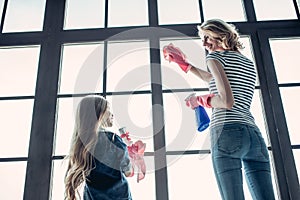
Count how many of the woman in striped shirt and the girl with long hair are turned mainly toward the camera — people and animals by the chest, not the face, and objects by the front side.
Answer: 0

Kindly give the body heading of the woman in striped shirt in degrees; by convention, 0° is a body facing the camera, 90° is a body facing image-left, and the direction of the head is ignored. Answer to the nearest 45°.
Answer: approximately 135°

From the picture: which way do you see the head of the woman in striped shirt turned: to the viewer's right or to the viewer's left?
to the viewer's left

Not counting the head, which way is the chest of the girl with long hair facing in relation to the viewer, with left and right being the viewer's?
facing away from the viewer and to the right of the viewer

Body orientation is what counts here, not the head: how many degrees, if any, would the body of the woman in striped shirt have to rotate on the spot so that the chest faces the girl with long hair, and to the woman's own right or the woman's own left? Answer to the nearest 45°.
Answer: approximately 45° to the woman's own left

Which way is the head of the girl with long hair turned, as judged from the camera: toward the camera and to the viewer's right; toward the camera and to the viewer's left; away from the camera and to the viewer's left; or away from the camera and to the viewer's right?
away from the camera and to the viewer's right

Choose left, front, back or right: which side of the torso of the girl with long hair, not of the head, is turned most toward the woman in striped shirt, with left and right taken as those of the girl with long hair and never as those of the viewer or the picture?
right

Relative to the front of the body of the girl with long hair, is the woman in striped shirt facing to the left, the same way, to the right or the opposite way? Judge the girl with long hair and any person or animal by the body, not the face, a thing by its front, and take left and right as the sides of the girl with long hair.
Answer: to the left
